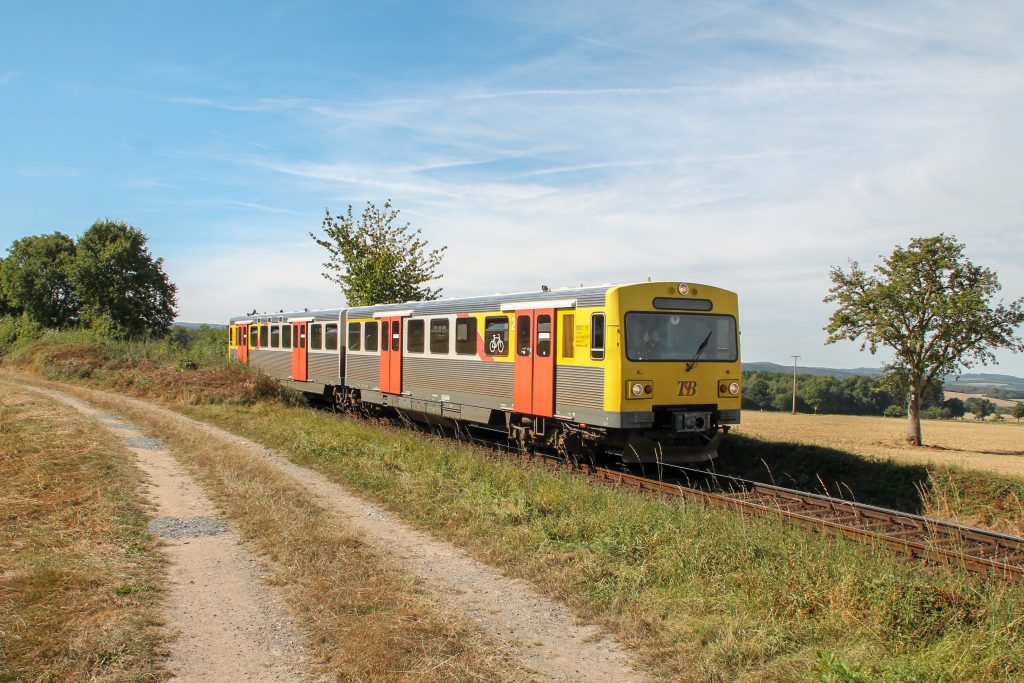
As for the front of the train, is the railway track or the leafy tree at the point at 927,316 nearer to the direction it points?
the railway track

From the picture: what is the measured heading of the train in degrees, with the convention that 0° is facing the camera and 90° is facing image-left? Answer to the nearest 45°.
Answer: approximately 315°

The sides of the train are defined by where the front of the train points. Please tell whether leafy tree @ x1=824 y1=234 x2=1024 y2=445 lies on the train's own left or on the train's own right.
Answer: on the train's own left

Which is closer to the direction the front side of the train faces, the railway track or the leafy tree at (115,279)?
the railway track

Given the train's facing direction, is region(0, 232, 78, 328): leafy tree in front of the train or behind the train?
behind

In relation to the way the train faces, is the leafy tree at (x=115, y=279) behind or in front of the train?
behind
